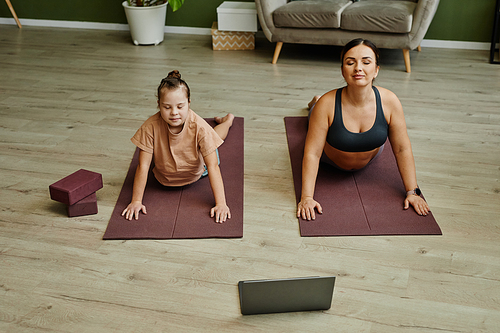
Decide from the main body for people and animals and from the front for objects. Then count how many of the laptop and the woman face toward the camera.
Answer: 1

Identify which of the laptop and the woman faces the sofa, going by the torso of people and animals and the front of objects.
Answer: the laptop

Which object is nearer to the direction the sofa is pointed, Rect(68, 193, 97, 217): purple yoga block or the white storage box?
the purple yoga block

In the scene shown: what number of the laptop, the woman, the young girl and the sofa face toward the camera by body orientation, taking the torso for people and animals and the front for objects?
3

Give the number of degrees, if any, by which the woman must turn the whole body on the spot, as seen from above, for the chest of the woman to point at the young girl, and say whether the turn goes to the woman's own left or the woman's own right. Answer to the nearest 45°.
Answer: approximately 90° to the woman's own right

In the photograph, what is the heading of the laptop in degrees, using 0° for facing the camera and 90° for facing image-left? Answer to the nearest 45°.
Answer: approximately 180°
